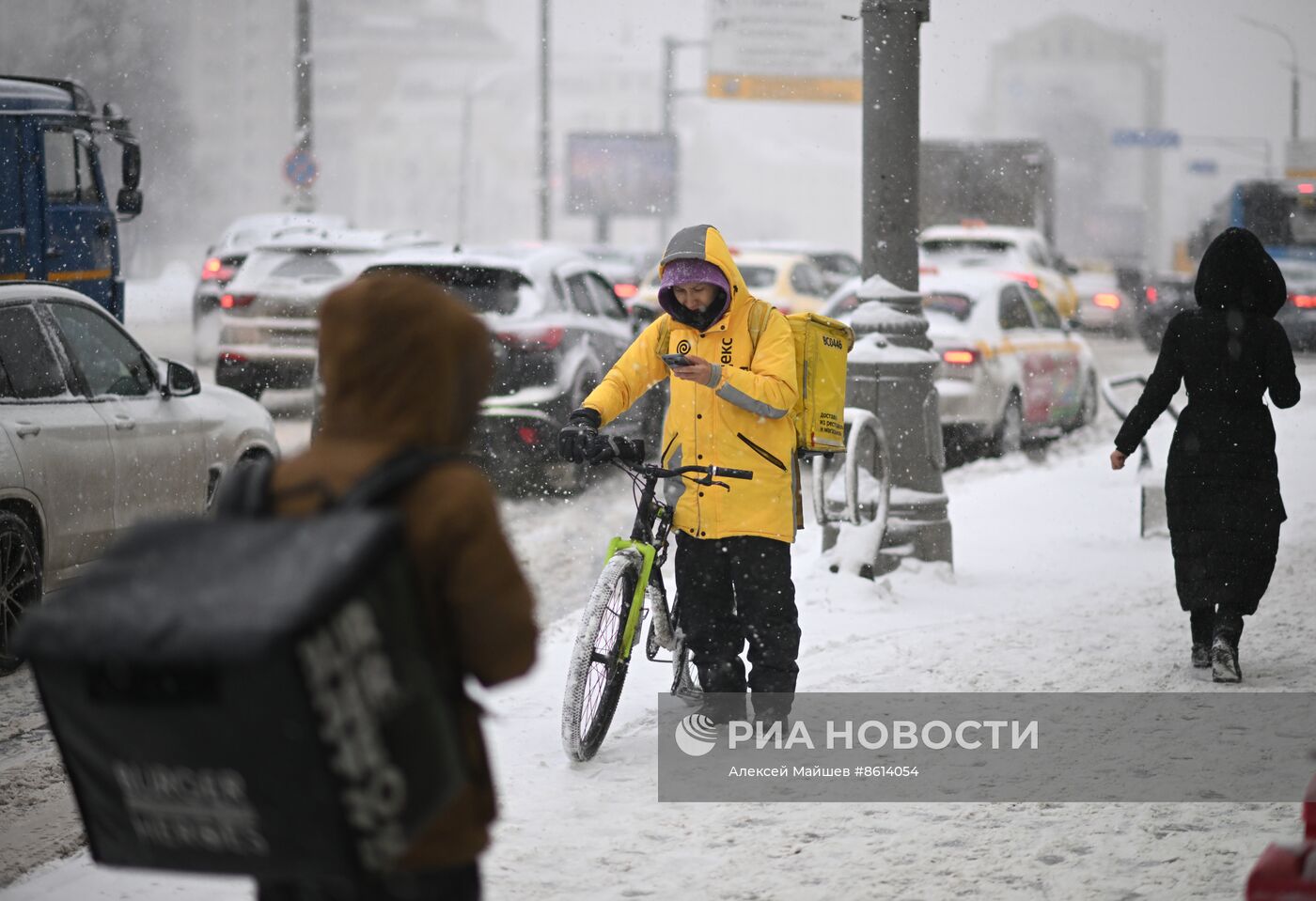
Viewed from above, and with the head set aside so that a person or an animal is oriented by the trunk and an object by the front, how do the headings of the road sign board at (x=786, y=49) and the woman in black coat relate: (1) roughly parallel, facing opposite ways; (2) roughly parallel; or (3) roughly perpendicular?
roughly parallel, facing opposite ways

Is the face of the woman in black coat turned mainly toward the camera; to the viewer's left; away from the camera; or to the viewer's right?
away from the camera

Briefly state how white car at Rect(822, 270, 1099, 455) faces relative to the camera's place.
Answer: facing away from the viewer and to the right of the viewer

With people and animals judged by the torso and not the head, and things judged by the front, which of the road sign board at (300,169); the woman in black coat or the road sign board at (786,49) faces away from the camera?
the woman in black coat

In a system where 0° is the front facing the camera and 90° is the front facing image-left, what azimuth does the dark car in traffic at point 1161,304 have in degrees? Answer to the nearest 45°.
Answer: approximately 180°

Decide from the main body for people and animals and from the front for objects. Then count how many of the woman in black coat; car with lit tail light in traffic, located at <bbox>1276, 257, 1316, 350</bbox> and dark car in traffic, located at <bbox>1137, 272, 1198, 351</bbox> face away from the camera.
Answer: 3

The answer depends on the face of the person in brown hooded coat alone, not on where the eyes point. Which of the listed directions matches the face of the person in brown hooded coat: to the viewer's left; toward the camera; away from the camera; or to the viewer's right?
away from the camera

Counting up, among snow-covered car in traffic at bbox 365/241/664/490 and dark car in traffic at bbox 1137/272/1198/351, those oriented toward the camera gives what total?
0

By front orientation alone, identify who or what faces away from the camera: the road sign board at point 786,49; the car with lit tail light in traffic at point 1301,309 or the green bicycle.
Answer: the car with lit tail light in traffic

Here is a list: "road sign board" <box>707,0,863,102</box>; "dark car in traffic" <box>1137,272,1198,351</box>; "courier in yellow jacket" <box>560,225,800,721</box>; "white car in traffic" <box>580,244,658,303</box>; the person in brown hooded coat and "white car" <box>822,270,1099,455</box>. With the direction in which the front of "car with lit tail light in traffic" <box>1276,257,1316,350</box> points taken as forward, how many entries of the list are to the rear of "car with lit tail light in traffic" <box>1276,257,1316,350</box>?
3

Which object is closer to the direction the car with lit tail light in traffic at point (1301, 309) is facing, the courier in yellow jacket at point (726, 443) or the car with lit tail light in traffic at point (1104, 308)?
the car with lit tail light in traffic at point (1104, 308)

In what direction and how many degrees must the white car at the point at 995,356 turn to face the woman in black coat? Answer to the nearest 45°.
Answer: approximately 135° to its right

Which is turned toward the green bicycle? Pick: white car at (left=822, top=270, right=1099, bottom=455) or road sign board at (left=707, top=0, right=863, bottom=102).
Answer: the road sign board

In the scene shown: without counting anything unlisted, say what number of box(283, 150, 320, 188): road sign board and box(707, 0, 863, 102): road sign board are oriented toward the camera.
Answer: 2

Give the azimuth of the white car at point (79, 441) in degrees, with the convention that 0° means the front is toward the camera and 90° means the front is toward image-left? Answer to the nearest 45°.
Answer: approximately 225°

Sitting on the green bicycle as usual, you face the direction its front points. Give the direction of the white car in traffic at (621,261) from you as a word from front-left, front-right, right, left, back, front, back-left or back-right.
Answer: back-right
